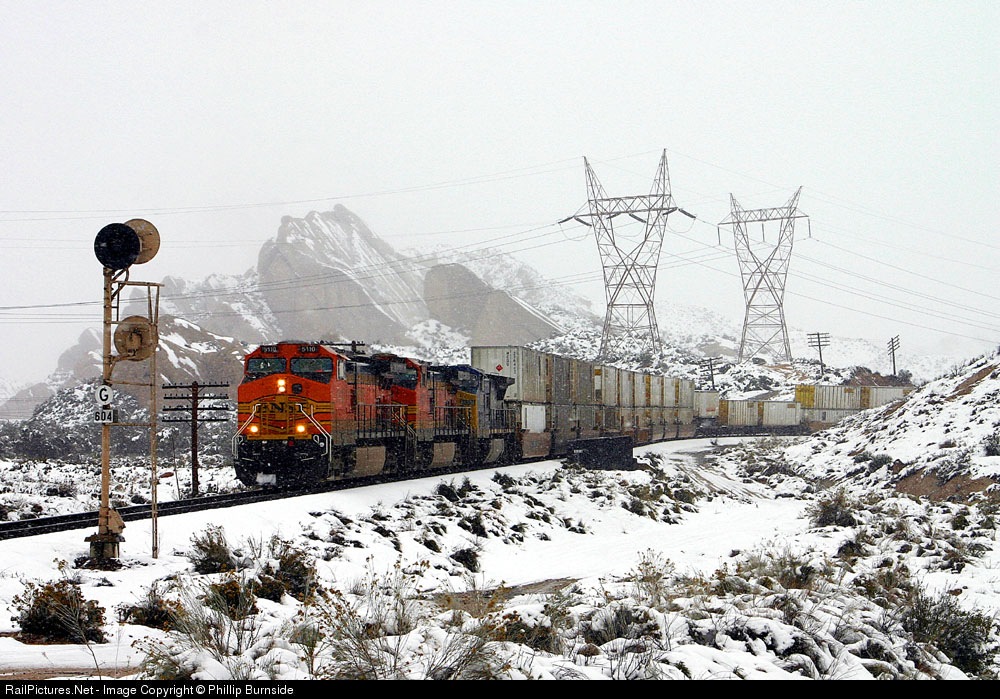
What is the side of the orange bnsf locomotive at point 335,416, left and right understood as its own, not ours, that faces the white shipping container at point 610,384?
back

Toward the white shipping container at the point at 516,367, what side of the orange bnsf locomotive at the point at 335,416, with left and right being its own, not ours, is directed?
back

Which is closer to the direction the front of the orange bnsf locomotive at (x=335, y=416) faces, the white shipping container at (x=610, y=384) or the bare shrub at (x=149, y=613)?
the bare shrub

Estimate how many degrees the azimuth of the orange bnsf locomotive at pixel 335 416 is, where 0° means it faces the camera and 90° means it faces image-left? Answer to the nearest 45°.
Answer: approximately 45°
